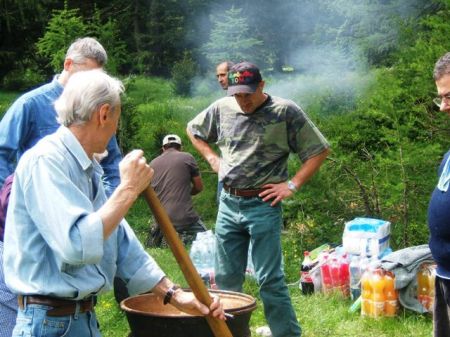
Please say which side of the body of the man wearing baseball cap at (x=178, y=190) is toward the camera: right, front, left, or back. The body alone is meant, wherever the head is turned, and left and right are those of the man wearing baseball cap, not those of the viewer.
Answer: back

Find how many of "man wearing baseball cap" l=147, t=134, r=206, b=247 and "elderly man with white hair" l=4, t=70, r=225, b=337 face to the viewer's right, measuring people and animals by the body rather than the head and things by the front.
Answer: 1

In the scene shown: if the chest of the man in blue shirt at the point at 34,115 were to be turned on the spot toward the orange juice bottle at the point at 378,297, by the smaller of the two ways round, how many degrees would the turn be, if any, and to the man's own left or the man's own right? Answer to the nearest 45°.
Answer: approximately 45° to the man's own left

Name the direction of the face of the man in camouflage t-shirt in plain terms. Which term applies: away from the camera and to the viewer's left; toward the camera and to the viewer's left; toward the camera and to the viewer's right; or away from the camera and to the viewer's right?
toward the camera and to the viewer's left

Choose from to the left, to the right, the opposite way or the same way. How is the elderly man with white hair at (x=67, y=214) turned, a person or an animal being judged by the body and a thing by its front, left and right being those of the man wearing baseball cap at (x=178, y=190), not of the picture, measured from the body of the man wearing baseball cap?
to the right

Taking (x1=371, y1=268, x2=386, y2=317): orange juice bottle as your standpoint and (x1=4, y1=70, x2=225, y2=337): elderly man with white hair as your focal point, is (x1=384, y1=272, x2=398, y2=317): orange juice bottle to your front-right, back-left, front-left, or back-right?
back-left

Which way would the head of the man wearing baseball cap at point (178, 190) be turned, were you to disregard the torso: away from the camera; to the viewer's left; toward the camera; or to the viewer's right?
away from the camera

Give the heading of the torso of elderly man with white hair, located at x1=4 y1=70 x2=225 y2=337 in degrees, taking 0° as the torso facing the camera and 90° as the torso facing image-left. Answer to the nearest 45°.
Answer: approximately 270°

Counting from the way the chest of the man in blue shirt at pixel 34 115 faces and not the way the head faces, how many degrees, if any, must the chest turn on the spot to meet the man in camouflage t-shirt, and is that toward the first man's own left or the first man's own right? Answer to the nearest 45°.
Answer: approximately 45° to the first man's own left

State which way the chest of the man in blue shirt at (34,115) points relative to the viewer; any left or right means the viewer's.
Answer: facing the viewer and to the right of the viewer

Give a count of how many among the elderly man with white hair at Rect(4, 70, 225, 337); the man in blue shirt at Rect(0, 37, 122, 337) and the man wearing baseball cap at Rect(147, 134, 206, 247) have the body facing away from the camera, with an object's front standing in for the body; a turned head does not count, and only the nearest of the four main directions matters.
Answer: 1

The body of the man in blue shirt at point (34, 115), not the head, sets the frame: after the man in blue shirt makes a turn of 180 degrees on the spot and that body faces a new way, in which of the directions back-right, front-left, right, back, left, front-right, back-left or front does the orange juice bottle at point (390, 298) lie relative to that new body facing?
back-right

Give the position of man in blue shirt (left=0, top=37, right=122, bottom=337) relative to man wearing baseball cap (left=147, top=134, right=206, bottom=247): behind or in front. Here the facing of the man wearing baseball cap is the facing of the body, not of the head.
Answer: behind

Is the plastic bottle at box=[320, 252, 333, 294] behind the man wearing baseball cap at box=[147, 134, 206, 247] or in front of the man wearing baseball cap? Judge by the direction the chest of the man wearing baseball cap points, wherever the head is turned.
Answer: behind
